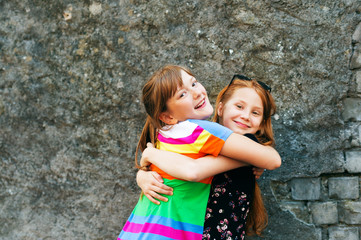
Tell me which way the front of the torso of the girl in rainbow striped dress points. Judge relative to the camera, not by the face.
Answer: to the viewer's right
